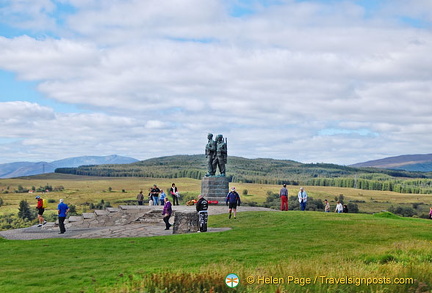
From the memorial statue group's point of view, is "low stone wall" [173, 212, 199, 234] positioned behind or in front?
in front

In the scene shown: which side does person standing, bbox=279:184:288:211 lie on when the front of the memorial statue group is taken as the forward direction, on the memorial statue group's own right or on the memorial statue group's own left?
on the memorial statue group's own left

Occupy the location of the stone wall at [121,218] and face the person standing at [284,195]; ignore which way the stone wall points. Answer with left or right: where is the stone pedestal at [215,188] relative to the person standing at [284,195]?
left

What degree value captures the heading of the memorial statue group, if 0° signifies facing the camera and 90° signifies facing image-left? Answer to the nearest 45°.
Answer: approximately 45°
